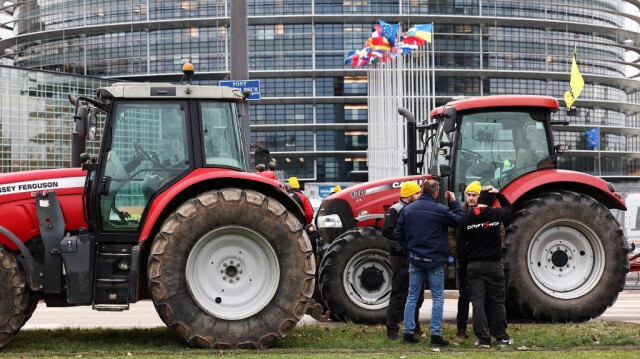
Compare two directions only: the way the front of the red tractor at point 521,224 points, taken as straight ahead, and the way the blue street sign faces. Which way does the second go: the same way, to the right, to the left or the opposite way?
to the left

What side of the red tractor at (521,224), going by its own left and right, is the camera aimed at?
left

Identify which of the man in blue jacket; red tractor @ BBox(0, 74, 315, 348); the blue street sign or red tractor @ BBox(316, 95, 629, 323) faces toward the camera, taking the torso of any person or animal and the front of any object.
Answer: the blue street sign

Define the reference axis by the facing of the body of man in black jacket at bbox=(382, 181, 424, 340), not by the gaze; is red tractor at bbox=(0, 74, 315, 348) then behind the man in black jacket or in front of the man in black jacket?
behind

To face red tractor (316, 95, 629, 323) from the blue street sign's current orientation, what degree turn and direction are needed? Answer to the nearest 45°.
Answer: approximately 45° to its left

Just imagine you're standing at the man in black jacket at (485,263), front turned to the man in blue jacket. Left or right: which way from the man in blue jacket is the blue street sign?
right

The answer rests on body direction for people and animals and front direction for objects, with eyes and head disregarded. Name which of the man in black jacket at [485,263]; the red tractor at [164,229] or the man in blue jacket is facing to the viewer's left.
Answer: the red tractor

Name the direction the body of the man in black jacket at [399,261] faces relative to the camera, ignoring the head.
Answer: to the viewer's right

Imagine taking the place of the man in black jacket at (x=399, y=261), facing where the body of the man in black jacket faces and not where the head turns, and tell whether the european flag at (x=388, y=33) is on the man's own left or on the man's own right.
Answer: on the man's own left

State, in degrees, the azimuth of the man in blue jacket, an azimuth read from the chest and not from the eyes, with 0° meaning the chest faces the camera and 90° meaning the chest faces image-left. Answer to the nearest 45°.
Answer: approximately 225°

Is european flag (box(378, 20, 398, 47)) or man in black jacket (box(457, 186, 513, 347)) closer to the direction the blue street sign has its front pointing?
the man in black jacket

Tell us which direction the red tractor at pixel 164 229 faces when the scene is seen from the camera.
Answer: facing to the left of the viewer
